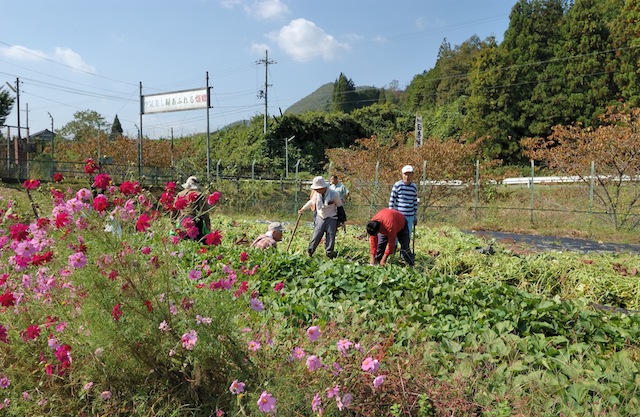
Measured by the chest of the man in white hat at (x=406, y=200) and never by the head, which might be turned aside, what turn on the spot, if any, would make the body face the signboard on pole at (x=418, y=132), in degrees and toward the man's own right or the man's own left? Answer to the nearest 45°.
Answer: approximately 180°

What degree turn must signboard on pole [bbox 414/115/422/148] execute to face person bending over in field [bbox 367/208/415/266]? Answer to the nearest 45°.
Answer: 0° — it already faces them

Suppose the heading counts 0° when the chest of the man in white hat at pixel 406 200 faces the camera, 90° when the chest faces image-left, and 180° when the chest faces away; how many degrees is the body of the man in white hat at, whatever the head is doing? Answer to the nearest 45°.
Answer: approximately 0°

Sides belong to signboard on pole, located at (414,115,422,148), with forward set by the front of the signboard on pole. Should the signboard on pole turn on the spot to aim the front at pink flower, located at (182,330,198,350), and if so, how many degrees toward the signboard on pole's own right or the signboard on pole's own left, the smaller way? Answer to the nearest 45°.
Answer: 0° — it already faces it

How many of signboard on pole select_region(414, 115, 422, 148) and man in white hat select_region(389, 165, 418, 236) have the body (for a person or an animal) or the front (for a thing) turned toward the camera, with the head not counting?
2
